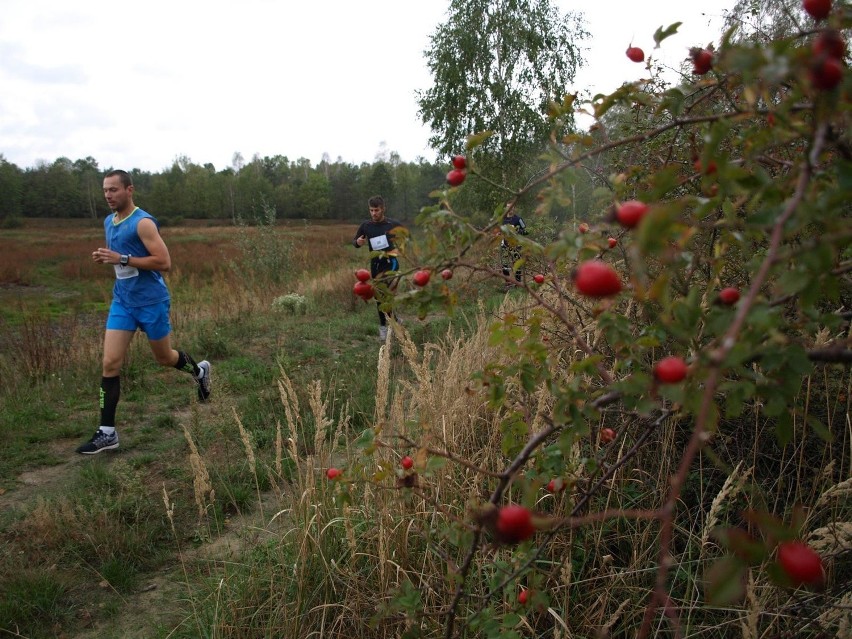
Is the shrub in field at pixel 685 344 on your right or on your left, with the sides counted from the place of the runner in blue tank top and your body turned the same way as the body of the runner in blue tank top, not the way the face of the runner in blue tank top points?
on your left

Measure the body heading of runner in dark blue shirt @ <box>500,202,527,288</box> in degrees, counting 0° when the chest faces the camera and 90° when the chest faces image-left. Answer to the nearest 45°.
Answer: approximately 45°

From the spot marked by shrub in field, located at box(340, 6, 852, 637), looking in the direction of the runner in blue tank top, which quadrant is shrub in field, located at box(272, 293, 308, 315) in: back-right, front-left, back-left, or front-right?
front-right

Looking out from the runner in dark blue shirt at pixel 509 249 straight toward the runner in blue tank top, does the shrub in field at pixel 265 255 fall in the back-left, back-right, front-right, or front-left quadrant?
front-right

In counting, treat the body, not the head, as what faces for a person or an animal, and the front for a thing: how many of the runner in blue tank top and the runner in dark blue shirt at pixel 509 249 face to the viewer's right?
0

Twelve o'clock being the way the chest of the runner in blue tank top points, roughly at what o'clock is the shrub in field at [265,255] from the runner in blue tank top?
The shrub in field is roughly at 5 o'clock from the runner in blue tank top.
